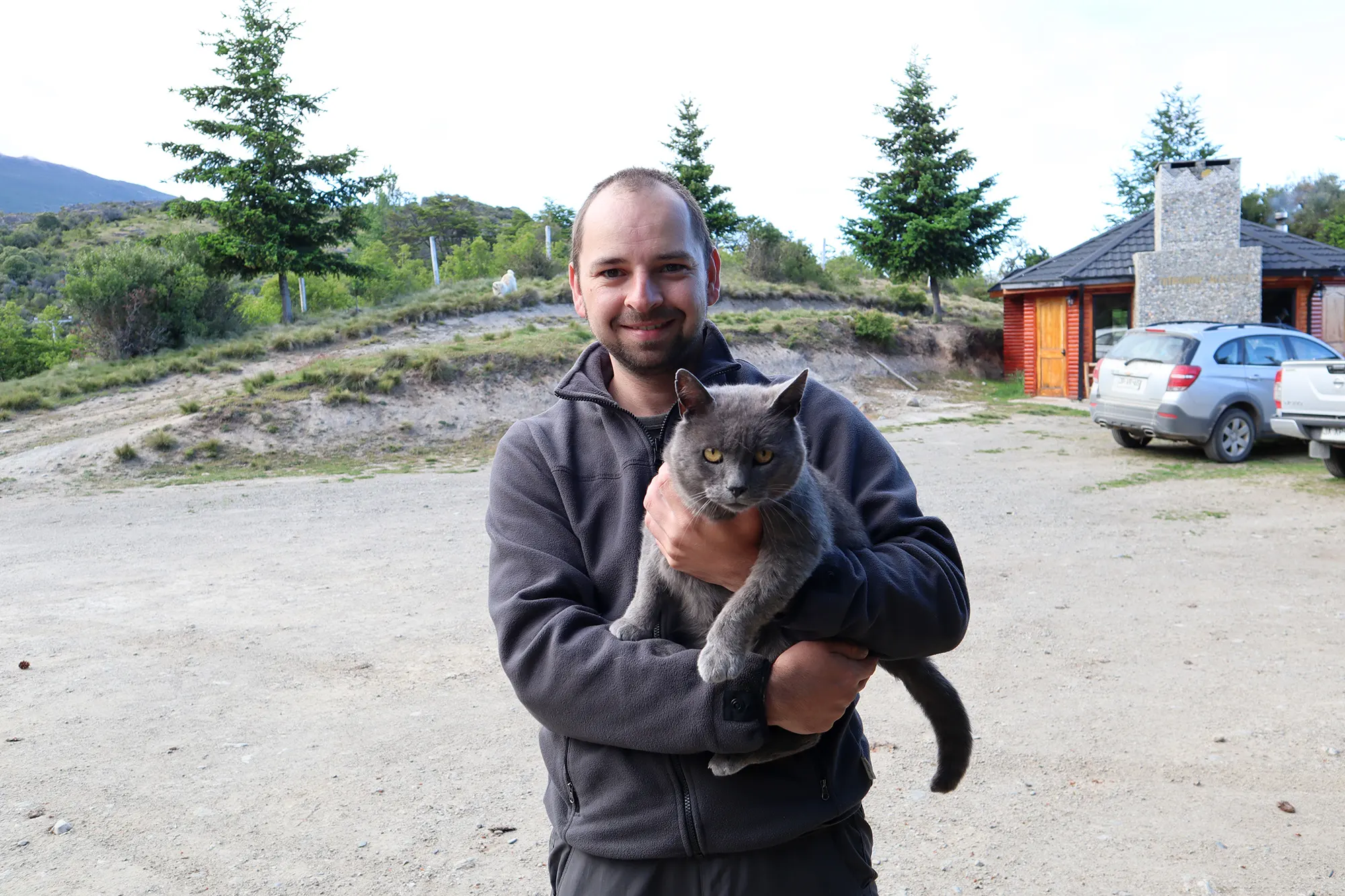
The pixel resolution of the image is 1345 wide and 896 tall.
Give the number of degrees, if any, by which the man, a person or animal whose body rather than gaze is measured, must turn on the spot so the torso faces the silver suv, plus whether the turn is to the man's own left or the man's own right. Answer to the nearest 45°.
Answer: approximately 135° to the man's own left

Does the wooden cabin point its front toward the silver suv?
yes

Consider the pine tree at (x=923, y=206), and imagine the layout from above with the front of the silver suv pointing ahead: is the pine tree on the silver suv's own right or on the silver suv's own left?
on the silver suv's own left

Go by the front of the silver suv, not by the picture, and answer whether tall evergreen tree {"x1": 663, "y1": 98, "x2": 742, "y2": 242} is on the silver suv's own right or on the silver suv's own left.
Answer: on the silver suv's own left

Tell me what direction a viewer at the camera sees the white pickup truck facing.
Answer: facing away from the viewer and to the right of the viewer

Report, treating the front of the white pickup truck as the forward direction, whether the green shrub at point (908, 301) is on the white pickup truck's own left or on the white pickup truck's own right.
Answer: on the white pickup truck's own left

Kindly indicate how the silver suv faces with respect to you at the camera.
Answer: facing away from the viewer and to the right of the viewer

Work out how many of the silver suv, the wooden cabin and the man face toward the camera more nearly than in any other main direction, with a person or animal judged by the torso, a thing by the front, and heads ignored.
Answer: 2

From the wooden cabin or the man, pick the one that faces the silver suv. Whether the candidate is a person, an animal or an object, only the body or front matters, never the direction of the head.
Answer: the wooden cabin

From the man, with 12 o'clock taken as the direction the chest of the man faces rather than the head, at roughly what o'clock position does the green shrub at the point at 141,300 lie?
The green shrub is roughly at 5 o'clock from the man.

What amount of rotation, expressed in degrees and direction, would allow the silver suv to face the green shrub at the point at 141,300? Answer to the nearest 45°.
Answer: approximately 135° to its left

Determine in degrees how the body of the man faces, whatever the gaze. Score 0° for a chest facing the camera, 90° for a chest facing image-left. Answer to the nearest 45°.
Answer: approximately 0°

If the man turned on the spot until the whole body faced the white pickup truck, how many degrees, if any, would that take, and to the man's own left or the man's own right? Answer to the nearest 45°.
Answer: approximately 135° to the man's own left
